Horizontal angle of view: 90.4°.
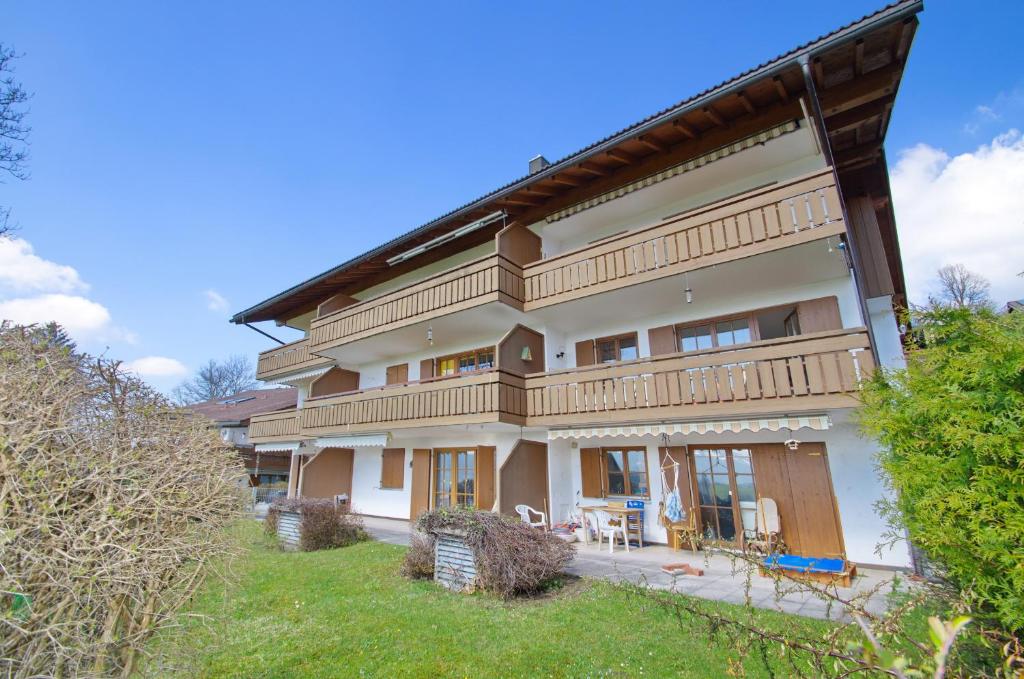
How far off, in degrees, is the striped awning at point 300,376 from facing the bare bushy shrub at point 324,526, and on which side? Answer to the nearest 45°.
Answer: approximately 45° to its left

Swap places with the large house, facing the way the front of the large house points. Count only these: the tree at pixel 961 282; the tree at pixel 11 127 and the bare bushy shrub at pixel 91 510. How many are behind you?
1

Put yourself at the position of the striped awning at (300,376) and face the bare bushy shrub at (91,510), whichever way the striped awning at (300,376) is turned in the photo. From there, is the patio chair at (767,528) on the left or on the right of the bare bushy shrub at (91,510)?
left

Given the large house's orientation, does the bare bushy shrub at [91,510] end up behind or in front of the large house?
in front

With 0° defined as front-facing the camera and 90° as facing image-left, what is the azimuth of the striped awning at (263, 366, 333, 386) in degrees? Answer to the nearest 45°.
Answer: approximately 45°

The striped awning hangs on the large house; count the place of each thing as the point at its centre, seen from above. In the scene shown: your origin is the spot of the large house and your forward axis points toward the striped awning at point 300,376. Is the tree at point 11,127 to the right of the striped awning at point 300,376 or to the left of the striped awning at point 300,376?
left

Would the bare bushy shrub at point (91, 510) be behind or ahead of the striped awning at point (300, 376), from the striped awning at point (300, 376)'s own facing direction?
ahead

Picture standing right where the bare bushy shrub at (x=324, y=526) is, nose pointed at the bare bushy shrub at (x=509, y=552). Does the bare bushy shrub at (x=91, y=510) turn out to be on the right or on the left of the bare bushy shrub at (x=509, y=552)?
right

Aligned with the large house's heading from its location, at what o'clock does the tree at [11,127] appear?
The tree is roughly at 1 o'clock from the large house.

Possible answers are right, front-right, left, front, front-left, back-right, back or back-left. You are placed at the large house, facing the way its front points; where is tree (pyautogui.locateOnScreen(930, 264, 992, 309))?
back
